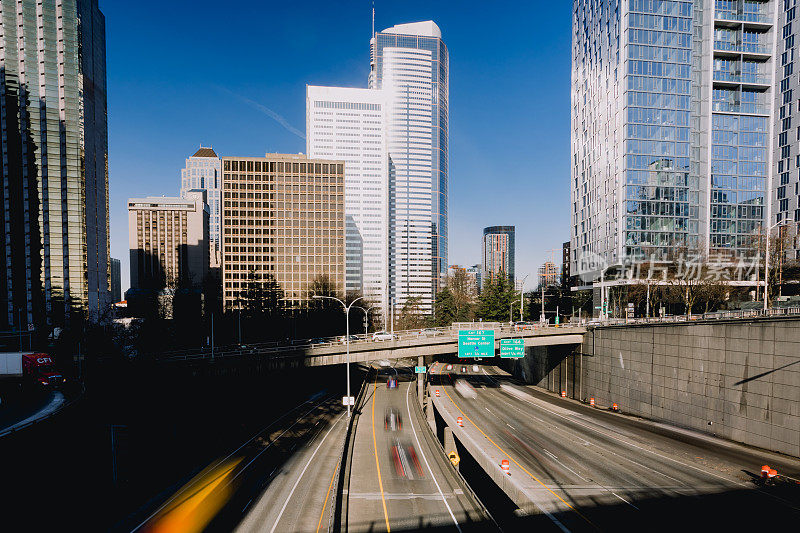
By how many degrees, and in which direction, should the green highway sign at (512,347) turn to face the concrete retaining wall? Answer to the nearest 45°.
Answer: approximately 45° to its left

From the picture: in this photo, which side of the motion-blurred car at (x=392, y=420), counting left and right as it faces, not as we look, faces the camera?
back

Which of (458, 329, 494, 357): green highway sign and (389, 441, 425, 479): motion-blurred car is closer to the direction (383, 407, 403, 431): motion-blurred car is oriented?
the green highway sign

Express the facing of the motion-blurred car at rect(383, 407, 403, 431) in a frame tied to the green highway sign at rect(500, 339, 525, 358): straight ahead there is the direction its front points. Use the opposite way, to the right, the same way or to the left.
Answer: the opposite way

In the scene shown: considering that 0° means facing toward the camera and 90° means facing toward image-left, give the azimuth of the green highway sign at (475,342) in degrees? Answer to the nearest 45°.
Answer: approximately 0°

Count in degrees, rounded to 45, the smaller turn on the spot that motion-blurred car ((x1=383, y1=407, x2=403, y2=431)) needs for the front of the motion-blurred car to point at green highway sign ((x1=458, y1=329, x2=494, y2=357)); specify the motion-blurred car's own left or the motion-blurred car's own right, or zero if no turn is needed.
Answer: approximately 45° to the motion-blurred car's own right

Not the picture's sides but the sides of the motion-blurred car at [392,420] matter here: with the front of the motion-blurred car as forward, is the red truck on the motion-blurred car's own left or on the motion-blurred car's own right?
on the motion-blurred car's own left

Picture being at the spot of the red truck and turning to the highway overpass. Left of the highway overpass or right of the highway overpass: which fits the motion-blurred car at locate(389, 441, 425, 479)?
right

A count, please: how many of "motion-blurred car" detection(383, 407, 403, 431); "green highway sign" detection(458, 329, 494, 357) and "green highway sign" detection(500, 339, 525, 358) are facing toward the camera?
2
